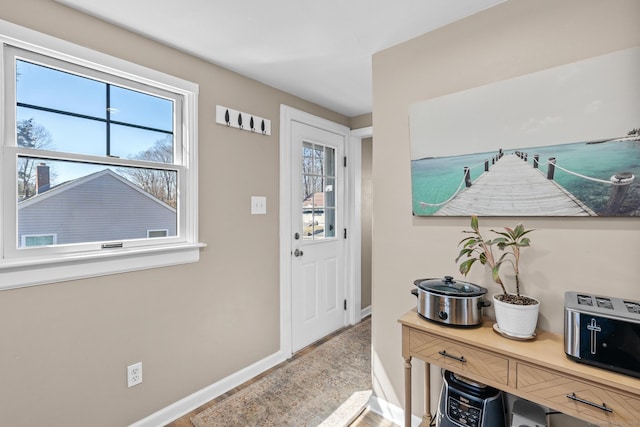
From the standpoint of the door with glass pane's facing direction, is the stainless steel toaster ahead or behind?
ahead

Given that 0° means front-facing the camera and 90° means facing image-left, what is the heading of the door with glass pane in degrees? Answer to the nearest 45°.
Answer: approximately 315°

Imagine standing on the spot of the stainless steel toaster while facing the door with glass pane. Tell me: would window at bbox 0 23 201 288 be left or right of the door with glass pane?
left

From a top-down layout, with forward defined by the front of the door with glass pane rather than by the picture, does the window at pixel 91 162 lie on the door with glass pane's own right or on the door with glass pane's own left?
on the door with glass pane's own right

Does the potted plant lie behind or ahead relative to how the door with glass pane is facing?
ahead

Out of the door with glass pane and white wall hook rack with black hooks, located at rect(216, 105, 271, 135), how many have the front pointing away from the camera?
0

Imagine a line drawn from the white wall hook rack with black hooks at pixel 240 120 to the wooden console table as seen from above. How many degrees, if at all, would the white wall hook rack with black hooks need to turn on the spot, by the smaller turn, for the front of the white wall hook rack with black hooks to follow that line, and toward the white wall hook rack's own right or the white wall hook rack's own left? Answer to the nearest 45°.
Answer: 0° — it already faces it

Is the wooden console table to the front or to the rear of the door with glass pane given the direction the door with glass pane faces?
to the front

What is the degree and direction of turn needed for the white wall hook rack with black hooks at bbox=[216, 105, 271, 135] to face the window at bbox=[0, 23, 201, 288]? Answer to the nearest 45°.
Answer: approximately 90° to its right
